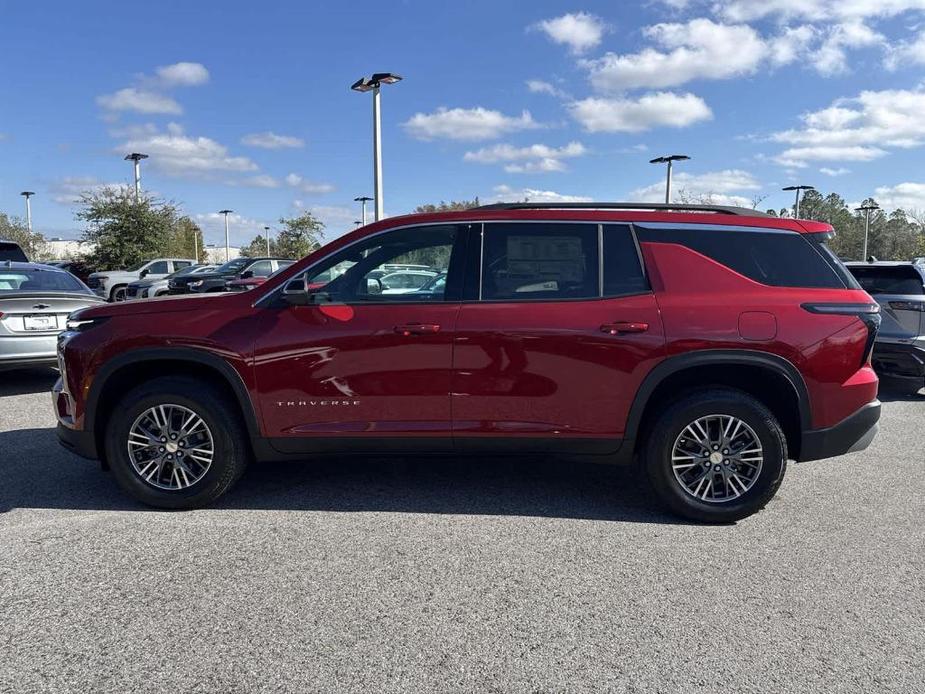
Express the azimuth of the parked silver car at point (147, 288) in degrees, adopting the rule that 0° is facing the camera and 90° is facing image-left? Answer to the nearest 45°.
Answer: approximately 45°

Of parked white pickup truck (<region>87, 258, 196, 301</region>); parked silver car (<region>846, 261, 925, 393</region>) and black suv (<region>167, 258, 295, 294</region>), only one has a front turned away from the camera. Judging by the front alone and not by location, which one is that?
the parked silver car

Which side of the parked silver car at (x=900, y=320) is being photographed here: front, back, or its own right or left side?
back

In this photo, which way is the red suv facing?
to the viewer's left

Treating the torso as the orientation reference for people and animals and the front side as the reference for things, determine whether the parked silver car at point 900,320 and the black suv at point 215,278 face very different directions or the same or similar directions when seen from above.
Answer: very different directions

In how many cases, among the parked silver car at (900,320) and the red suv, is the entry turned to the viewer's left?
1

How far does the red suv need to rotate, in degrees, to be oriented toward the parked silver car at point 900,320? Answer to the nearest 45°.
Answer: approximately 135° to its right

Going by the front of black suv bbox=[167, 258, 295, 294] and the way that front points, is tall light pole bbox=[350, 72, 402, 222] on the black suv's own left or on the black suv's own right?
on the black suv's own left

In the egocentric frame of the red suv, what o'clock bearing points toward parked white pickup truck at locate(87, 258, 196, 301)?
The parked white pickup truck is roughly at 2 o'clock from the red suv.
